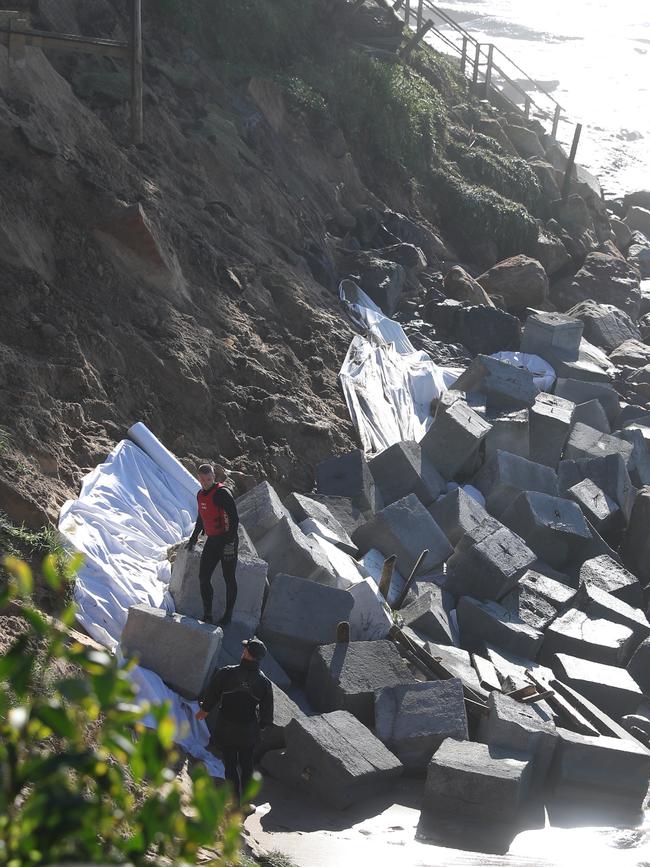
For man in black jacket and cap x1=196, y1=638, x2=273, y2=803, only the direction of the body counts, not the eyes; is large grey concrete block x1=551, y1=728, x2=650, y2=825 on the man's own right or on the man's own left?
on the man's own right

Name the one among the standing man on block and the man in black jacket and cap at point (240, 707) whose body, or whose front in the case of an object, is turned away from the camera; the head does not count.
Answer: the man in black jacket and cap

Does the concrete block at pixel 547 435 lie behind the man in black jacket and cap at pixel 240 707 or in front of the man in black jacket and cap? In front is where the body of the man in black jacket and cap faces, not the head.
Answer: in front

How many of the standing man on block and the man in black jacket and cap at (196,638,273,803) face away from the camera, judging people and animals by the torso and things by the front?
1

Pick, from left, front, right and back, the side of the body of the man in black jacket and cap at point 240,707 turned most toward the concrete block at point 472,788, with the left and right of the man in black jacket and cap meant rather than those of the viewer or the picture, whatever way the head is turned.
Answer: right

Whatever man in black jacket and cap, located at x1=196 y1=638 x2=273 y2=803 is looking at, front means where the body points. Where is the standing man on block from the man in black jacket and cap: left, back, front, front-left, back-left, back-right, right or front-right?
front

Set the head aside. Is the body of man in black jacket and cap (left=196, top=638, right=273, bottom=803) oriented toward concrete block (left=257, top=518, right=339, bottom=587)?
yes

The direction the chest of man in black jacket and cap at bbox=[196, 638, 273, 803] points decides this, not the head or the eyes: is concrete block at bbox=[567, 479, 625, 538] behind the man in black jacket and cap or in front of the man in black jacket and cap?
in front

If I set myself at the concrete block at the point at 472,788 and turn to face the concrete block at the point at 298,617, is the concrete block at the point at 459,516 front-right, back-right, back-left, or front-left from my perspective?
front-right

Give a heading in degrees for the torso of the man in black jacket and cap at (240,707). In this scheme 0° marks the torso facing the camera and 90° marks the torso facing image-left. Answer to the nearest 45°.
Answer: approximately 180°
